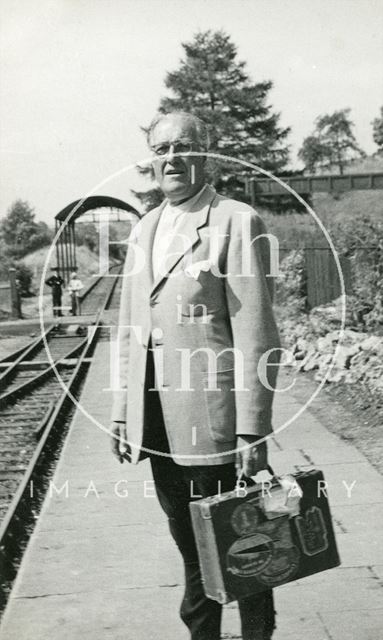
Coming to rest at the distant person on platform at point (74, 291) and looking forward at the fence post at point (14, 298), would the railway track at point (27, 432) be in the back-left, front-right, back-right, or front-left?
back-left

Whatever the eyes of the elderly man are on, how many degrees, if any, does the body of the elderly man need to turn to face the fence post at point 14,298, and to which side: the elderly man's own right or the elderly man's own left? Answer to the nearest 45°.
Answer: approximately 135° to the elderly man's own right

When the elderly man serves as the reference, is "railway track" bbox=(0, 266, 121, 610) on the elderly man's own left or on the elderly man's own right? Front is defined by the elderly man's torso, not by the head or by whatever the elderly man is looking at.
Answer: on the elderly man's own right

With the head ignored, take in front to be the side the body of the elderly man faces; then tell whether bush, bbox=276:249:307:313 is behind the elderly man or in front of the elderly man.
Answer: behind

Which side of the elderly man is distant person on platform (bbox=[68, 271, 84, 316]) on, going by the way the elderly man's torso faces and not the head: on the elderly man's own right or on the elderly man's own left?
on the elderly man's own right

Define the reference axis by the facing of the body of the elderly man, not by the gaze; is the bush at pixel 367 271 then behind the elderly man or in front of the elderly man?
behind

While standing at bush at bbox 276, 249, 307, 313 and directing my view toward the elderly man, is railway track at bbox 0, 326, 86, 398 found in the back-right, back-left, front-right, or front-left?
front-right

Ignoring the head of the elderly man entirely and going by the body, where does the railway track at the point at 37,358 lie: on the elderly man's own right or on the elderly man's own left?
on the elderly man's own right

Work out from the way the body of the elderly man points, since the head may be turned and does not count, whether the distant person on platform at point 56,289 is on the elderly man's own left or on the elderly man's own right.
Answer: on the elderly man's own right

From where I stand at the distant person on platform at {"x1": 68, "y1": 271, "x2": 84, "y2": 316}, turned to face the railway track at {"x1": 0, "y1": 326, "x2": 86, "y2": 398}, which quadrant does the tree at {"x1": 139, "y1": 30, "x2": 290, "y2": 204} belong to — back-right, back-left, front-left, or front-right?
back-left
